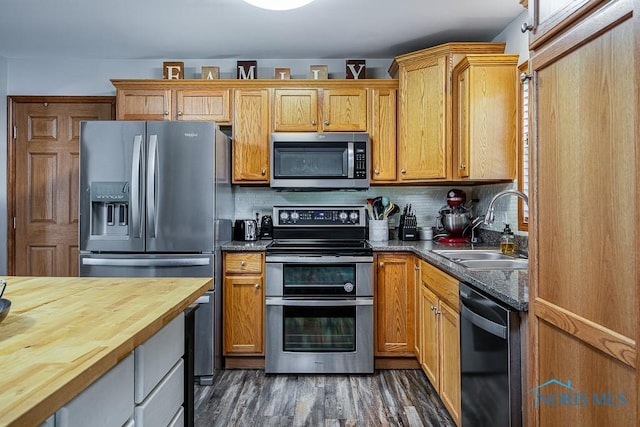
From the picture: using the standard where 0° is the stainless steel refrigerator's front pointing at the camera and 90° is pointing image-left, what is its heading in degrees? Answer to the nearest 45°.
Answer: approximately 0°

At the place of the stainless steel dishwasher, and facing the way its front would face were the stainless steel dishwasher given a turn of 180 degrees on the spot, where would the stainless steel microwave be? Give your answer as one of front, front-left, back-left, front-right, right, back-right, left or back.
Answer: left

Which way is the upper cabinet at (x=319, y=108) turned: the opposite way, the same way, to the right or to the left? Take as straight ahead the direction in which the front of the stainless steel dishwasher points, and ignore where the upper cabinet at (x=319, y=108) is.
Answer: to the left

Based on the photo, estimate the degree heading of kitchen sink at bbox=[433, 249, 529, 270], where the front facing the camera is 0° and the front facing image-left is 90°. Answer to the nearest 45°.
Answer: approximately 90°

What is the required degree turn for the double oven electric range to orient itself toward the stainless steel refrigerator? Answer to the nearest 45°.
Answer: approximately 90° to its right

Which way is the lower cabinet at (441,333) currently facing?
to the viewer's left

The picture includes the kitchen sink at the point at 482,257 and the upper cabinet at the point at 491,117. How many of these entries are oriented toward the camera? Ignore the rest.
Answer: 0

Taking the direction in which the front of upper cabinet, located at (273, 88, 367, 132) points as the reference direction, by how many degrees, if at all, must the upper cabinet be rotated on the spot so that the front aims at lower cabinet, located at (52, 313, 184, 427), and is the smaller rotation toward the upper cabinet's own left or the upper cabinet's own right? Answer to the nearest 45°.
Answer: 0° — it already faces it

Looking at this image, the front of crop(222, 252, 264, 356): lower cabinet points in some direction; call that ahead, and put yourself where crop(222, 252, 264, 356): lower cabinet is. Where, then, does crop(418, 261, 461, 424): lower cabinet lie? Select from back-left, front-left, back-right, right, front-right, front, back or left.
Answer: front-left
